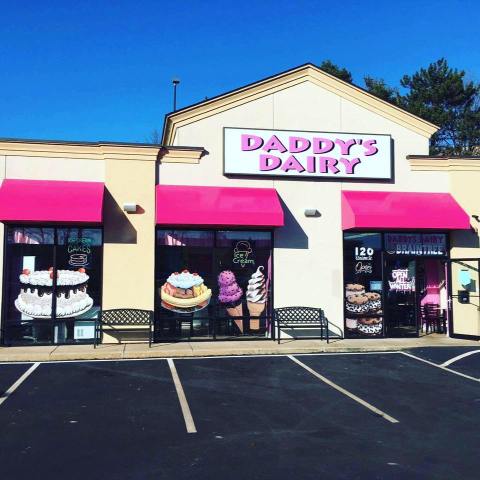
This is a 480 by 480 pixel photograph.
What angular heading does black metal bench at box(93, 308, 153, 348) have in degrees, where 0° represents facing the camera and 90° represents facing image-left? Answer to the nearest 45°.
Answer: approximately 0°

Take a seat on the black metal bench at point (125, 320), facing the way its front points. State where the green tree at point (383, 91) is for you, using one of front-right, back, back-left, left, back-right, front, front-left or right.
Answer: back-left

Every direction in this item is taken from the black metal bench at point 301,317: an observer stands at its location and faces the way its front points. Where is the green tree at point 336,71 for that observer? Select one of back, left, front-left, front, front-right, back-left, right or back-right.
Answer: back

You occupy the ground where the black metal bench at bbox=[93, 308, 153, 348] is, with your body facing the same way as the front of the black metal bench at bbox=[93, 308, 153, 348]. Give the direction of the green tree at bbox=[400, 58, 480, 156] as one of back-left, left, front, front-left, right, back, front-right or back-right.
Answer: back-left

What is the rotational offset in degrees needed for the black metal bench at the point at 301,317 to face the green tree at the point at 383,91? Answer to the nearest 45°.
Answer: approximately 180°

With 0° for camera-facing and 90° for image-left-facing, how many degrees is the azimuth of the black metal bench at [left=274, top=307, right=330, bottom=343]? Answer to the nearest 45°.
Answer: approximately 0°

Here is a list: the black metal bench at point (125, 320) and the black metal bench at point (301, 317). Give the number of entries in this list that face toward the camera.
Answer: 2

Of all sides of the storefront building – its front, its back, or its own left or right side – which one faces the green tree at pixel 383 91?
back

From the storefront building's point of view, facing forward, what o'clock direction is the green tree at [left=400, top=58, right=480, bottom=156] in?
The green tree is roughly at 7 o'clock from the storefront building.

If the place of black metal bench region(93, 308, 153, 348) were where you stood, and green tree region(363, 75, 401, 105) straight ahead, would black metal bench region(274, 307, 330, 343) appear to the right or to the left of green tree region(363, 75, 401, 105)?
right

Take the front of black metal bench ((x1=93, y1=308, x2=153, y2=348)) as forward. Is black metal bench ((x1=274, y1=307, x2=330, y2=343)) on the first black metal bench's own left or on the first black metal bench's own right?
on the first black metal bench's own left
